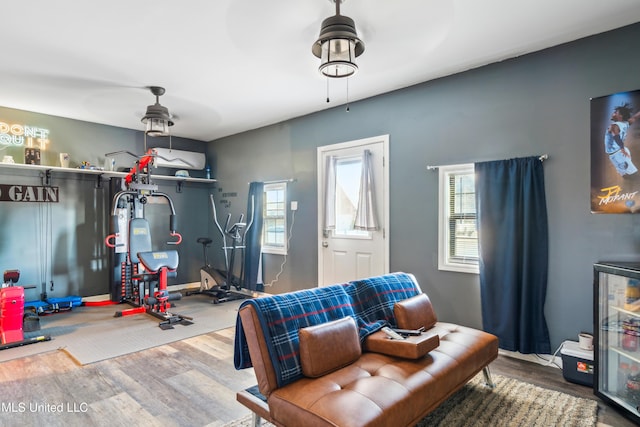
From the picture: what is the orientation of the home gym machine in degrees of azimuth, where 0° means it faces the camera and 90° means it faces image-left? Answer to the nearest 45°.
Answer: approximately 315°

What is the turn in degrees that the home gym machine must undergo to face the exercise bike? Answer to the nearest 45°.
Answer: approximately 45° to its left

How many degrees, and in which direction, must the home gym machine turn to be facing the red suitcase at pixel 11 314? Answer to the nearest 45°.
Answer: approximately 90° to its right
